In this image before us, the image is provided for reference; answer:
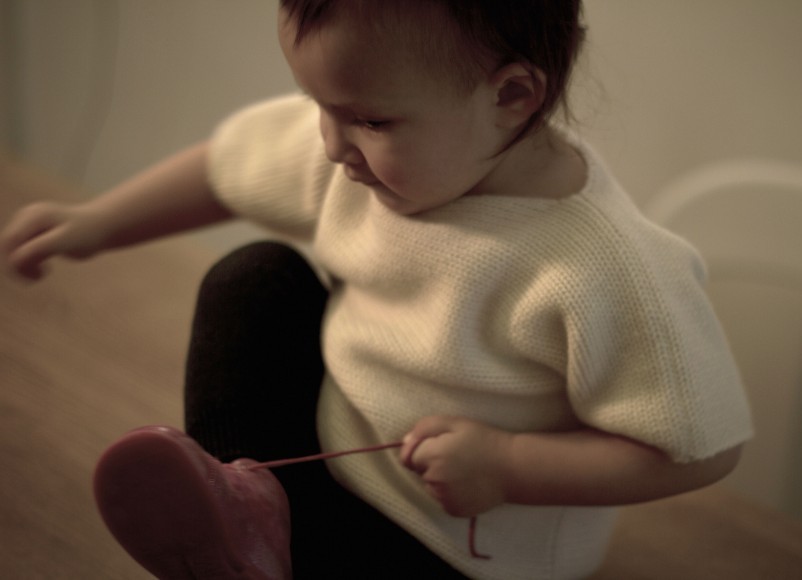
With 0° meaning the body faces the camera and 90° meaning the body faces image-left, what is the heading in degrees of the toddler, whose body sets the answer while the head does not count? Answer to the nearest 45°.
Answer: approximately 45°

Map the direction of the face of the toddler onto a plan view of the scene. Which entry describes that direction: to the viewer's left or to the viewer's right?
to the viewer's left
